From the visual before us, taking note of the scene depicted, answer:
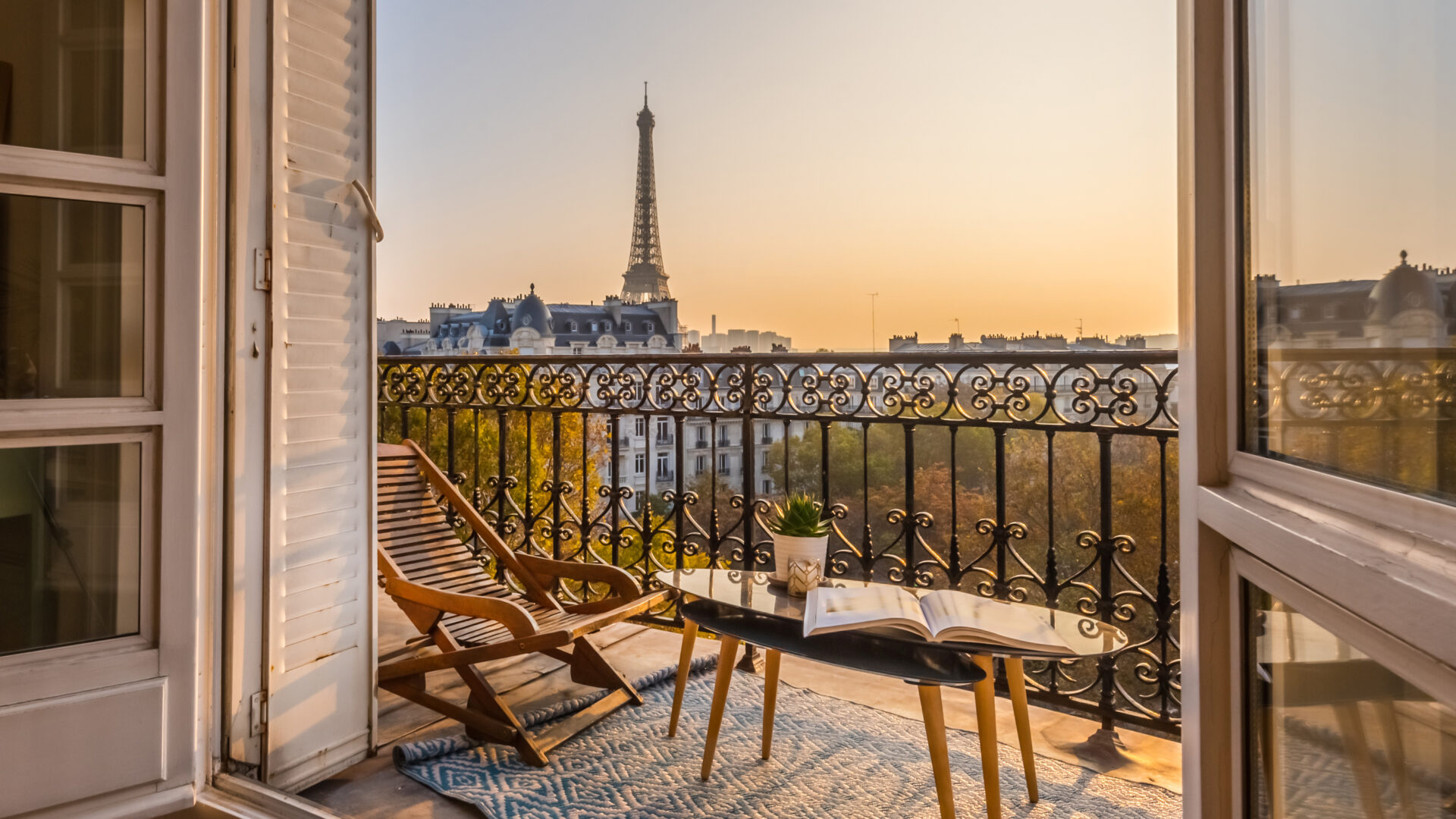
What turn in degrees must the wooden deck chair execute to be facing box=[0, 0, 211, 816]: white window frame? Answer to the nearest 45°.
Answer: approximately 90° to its right

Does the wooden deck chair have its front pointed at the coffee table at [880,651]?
yes

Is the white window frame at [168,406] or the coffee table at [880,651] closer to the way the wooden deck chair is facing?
the coffee table

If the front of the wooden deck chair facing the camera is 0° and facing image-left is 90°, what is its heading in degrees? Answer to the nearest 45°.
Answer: approximately 315°

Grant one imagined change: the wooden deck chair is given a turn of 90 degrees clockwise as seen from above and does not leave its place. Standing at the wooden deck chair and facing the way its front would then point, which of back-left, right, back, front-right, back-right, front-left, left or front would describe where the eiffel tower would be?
back-right

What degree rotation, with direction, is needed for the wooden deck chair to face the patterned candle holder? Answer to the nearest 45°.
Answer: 0° — it already faces it
